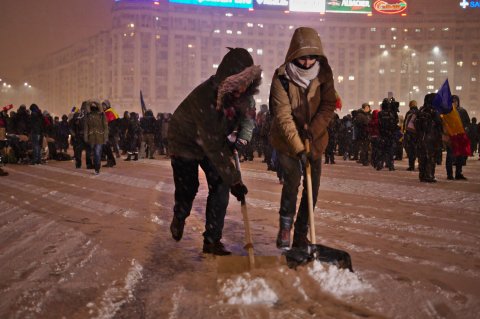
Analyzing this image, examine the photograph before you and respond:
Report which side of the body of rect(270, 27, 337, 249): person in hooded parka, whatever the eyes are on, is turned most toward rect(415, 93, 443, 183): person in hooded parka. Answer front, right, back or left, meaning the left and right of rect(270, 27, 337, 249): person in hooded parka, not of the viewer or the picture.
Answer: back

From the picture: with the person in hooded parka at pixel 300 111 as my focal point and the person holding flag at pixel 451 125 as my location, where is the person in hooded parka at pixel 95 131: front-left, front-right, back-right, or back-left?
front-right

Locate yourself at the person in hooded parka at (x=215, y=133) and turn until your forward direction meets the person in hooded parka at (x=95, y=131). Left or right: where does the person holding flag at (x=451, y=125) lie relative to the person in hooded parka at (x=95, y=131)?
right

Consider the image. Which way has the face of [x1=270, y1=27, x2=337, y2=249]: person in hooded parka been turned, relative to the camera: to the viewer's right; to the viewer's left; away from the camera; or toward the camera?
toward the camera

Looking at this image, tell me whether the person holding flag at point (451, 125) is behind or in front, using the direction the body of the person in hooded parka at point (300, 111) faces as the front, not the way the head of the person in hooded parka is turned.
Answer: behind

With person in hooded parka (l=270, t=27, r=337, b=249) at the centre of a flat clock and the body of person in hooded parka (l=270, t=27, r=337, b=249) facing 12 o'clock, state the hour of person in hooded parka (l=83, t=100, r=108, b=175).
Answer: person in hooded parka (l=83, t=100, r=108, b=175) is roughly at 5 o'clock from person in hooded parka (l=270, t=27, r=337, b=249).

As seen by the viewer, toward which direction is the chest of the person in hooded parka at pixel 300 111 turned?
toward the camera

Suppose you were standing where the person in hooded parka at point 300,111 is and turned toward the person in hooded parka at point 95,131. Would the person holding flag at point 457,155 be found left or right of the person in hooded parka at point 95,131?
right

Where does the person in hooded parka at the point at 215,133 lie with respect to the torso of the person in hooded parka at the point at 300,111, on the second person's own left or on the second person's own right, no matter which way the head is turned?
on the second person's own right

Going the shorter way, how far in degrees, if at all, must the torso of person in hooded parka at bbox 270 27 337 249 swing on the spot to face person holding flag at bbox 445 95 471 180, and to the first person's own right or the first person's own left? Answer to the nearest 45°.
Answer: approximately 135° to the first person's own left
